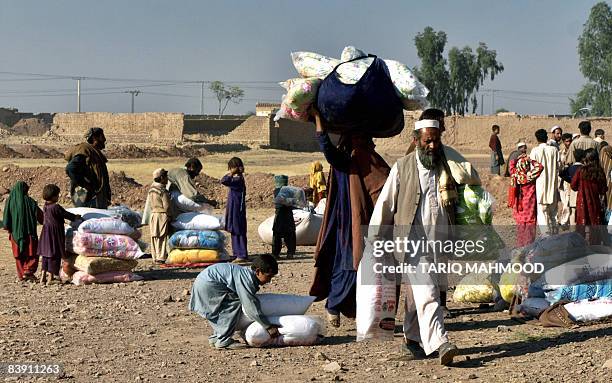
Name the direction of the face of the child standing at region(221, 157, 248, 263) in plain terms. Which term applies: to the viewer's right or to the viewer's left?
to the viewer's left

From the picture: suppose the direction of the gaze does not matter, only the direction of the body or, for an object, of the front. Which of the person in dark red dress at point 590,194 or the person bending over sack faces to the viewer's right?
the person bending over sack

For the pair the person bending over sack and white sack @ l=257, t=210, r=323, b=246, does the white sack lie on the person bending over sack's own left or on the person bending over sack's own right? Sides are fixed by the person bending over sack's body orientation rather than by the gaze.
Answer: on the person bending over sack's own left

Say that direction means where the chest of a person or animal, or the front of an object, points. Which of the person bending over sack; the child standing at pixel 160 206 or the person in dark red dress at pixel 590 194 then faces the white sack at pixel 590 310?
the person bending over sack

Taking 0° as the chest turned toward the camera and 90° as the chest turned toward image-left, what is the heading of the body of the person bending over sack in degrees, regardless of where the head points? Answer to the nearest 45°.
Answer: approximately 270°
